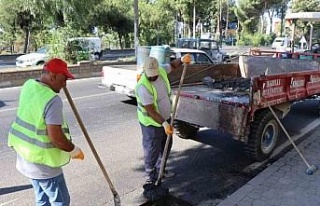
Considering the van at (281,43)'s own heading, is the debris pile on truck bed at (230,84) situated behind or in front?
in front

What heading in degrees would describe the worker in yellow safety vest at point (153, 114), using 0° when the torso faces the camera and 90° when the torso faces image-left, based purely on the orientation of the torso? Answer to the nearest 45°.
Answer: approximately 315°

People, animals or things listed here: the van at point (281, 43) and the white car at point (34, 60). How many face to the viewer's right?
0

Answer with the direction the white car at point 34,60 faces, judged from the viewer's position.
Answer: facing the viewer and to the left of the viewer

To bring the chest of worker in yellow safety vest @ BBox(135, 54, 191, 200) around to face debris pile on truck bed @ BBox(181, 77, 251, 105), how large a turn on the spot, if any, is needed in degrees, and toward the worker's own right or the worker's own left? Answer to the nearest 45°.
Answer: approximately 90° to the worker's own left

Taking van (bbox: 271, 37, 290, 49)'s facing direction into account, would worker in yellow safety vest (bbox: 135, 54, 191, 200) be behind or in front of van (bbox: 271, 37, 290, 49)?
in front

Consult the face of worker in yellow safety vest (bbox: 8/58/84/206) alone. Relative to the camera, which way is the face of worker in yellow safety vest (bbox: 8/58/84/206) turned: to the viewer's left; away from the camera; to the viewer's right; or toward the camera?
to the viewer's right

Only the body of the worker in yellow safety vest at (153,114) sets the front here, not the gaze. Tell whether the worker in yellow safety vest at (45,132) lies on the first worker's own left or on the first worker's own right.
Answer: on the first worker's own right

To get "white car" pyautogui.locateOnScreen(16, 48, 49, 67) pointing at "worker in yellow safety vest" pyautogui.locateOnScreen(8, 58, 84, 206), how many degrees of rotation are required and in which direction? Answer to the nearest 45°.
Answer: approximately 45° to its left

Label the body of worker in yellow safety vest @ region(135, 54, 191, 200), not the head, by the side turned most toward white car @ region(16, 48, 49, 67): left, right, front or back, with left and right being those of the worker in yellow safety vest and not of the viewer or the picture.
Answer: back

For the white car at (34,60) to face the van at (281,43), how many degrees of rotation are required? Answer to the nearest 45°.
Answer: approximately 180°

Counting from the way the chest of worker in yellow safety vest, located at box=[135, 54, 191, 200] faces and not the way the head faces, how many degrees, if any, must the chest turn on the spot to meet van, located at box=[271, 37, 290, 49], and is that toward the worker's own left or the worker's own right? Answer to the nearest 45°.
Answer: approximately 135° to the worker's own left
